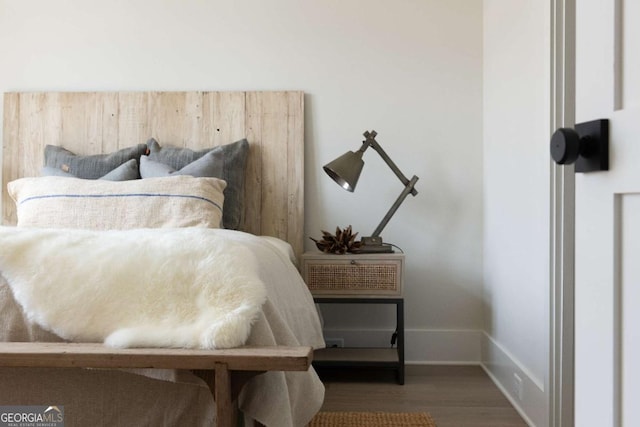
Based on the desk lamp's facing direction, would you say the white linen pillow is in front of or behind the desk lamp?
in front

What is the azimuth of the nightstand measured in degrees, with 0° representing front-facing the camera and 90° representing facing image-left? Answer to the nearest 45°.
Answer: approximately 0°

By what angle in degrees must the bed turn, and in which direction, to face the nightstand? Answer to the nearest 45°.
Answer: approximately 90° to its left

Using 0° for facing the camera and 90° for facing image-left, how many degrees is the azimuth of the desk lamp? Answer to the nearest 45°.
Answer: approximately 90°

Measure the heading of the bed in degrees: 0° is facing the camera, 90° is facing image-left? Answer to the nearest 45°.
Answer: approximately 0°

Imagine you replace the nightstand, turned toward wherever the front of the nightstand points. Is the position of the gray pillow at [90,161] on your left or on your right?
on your right

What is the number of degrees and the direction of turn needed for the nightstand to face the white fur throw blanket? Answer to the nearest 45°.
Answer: approximately 45° to its right

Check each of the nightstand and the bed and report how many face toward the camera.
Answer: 2

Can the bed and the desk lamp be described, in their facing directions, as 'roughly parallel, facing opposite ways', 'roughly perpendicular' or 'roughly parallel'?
roughly perpendicular

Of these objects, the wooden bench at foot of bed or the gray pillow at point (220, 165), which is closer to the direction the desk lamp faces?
the gray pillow
